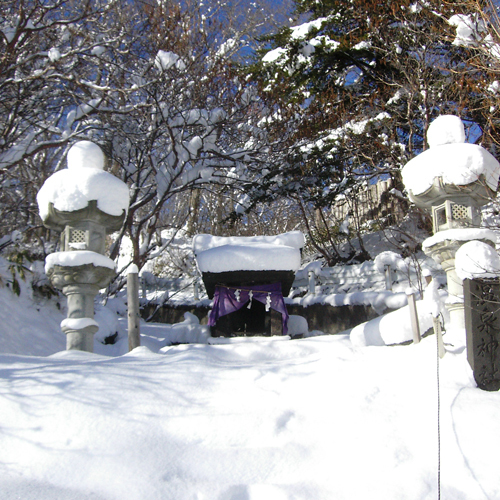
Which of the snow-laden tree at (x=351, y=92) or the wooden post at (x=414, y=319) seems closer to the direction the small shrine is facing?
the wooden post

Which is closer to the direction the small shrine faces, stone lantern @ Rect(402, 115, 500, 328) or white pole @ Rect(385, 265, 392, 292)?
the stone lantern

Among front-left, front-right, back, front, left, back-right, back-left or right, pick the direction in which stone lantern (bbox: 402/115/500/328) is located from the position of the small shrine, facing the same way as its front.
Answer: front-left

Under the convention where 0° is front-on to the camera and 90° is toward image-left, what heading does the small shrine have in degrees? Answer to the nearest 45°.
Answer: approximately 0°

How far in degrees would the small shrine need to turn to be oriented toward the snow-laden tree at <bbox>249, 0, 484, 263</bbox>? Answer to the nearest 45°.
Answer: approximately 135° to its left

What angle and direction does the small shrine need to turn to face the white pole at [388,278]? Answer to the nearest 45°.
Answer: approximately 135° to its left

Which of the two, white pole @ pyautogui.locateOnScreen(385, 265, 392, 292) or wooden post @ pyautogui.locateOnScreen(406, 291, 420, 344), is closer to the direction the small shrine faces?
the wooden post

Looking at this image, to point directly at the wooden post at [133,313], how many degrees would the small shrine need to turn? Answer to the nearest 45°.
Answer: approximately 45° to its right
